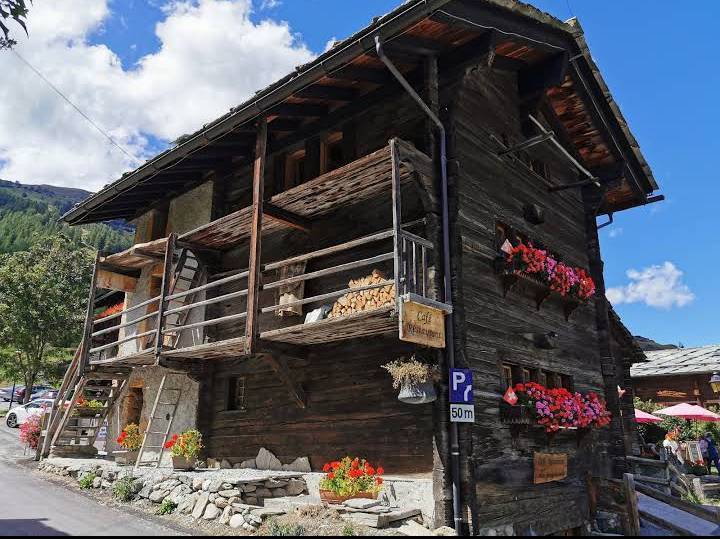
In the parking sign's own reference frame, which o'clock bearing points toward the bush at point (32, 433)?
The bush is roughly at 4 o'clock from the parking sign.

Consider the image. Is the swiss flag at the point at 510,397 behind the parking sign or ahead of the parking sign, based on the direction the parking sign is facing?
behind

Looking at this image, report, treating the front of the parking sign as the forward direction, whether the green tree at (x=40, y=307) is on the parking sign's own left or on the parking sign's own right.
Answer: on the parking sign's own right

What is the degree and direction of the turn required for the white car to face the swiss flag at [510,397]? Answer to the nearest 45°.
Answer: approximately 45° to its left

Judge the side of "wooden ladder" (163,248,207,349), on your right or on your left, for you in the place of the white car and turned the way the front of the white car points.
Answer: on your left

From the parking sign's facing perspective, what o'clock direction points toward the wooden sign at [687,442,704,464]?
The wooden sign is roughly at 7 o'clock from the parking sign.

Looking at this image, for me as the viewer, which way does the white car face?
facing the viewer and to the left of the viewer

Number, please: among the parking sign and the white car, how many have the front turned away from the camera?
0

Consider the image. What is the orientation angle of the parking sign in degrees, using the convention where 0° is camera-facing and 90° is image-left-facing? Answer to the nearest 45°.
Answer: approximately 0°
